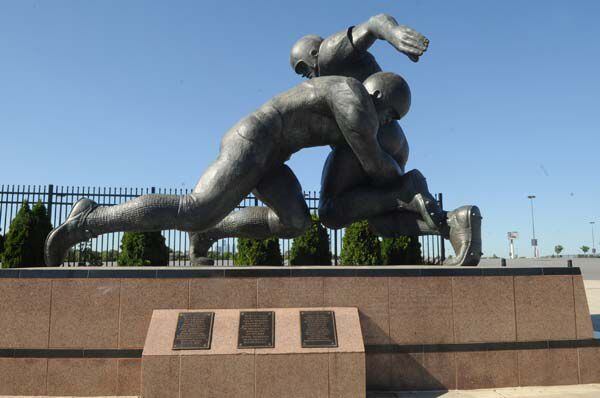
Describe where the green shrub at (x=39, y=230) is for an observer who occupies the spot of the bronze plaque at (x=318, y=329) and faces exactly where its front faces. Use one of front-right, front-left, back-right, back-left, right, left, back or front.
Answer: back-right

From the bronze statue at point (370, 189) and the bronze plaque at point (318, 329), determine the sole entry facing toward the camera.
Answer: the bronze plaque

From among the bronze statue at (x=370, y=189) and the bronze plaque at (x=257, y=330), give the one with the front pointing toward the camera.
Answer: the bronze plaque

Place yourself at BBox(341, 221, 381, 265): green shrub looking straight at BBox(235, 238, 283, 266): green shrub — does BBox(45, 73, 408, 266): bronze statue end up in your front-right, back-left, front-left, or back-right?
front-left

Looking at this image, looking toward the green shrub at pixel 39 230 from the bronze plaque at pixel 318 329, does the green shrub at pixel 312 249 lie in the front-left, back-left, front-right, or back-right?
front-right

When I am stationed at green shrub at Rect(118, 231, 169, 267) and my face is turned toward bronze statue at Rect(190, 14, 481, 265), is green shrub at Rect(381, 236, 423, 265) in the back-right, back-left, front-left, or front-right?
front-left

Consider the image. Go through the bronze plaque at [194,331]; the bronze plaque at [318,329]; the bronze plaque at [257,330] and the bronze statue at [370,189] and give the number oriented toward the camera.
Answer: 3

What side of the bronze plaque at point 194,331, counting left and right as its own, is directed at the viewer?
front

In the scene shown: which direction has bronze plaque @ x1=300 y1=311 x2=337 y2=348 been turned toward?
toward the camera

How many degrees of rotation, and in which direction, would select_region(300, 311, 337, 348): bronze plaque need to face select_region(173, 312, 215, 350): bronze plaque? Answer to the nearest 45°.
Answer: approximately 90° to its right
